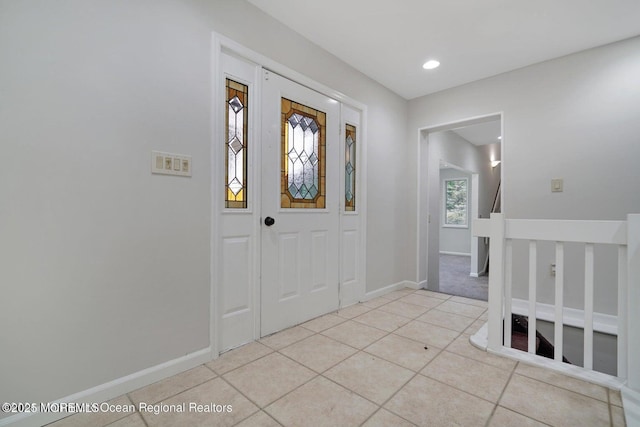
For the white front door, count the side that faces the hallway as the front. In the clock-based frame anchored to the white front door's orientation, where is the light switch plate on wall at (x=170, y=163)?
The light switch plate on wall is roughly at 3 o'clock from the white front door.
